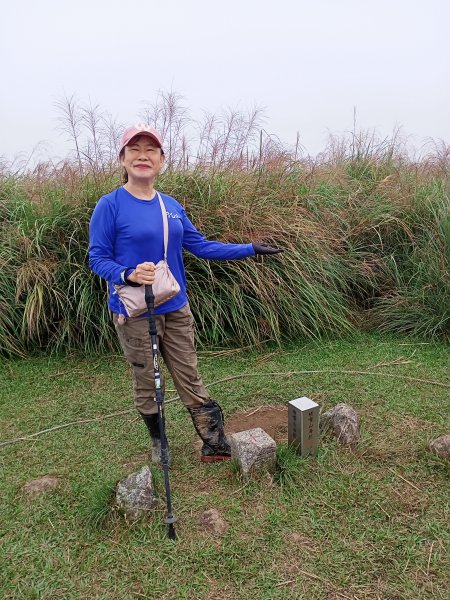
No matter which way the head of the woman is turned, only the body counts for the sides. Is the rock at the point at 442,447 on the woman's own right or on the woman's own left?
on the woman's own left

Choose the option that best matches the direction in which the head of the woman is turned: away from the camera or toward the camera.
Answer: toward the camera

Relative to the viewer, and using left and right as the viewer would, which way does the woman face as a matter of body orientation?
facing the viewer

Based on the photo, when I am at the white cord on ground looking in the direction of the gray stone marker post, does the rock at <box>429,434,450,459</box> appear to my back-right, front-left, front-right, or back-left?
front-left
